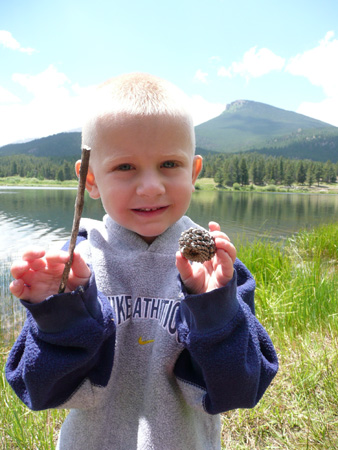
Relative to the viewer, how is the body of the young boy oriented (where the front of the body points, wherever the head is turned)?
toward the camera

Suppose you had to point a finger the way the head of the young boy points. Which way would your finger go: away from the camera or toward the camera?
toward the camera
